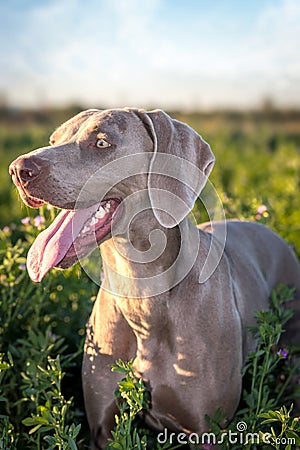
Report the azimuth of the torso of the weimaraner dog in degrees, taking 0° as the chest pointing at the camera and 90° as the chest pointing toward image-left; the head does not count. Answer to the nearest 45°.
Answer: approximately 45°

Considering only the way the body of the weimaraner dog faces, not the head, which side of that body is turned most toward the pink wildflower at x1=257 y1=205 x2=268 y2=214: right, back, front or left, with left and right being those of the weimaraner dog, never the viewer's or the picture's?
back
